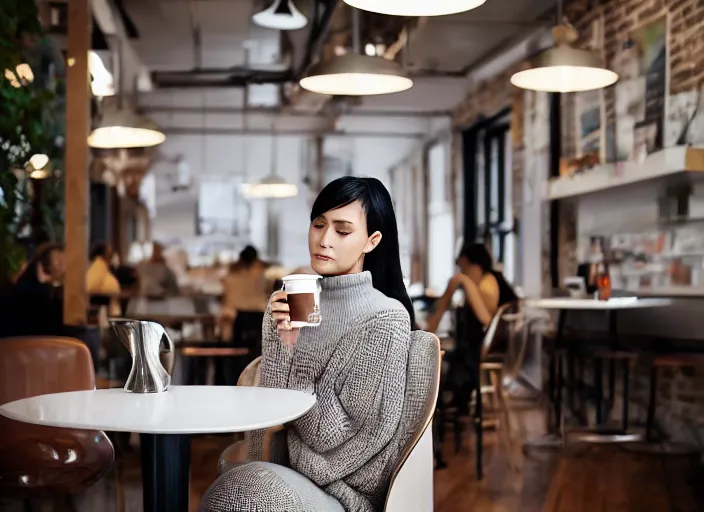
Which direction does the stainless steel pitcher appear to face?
to the viewer's left

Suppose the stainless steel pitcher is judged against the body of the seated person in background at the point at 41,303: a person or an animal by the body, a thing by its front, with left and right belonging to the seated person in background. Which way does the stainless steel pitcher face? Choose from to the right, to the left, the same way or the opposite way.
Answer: the opposite way

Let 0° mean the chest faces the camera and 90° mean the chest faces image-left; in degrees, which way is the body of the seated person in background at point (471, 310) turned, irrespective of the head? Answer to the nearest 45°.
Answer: approximately 90°

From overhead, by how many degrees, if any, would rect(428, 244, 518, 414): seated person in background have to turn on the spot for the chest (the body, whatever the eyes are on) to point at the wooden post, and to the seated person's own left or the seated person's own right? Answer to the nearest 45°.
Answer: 0° — they already face it

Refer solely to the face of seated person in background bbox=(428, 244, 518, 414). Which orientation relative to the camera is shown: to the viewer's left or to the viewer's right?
to the viewer's left

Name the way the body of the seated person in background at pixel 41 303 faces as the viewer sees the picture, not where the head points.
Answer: to the viewer's right

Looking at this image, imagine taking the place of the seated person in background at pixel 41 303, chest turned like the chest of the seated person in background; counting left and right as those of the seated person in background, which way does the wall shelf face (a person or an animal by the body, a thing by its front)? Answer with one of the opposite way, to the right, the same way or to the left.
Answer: the opposite way

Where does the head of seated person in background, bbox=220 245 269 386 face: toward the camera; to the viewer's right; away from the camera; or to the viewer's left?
away from the camera
